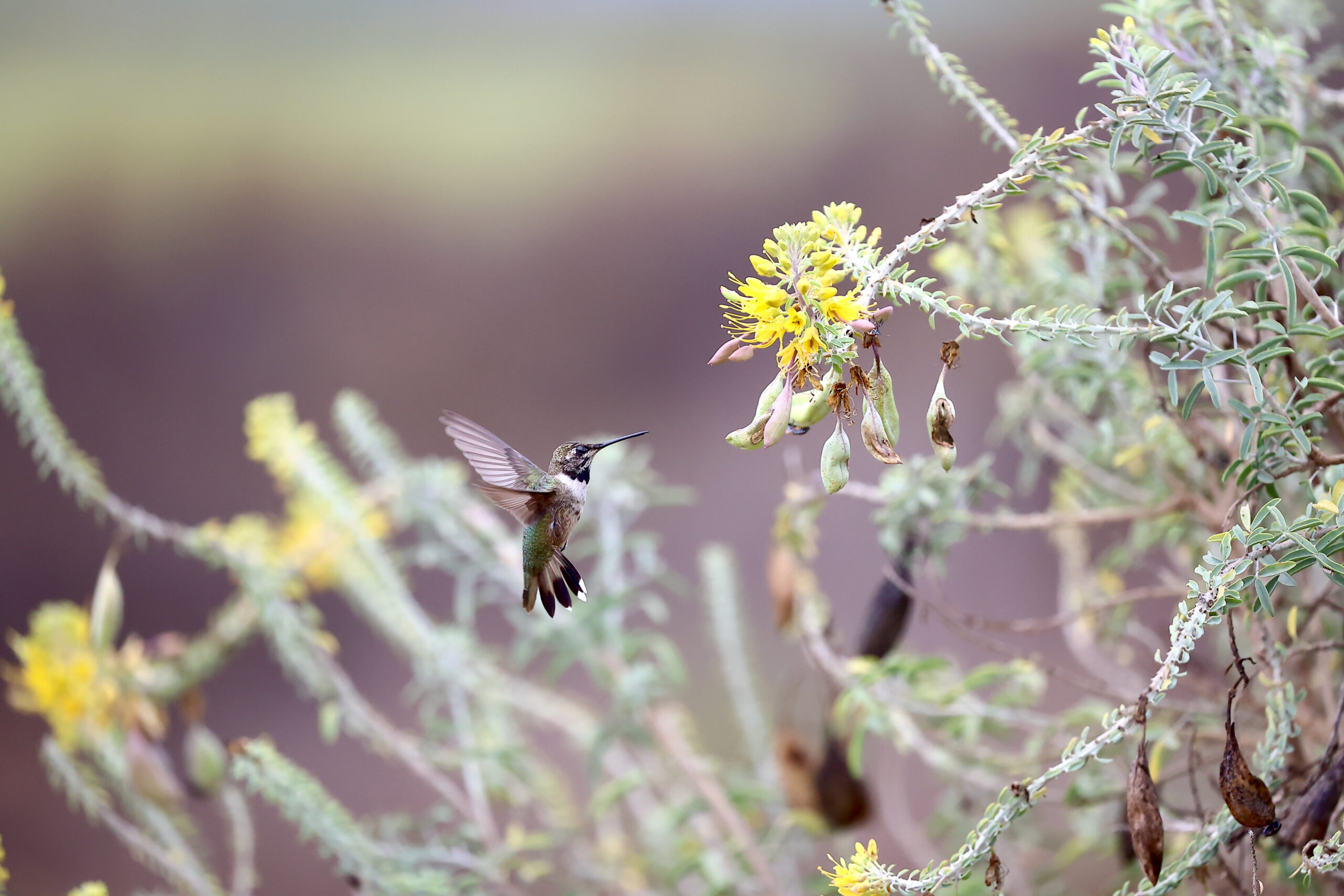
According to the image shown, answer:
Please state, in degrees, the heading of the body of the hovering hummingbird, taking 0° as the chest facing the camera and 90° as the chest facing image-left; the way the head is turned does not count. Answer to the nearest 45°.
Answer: approximately 270°
